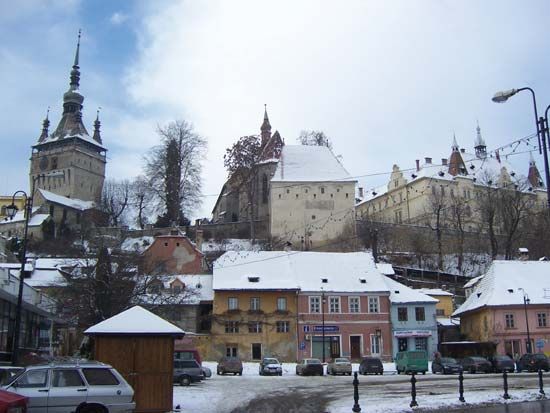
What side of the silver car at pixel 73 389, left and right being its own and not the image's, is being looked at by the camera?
left

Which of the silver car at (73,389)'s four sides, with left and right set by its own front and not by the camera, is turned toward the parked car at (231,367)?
right

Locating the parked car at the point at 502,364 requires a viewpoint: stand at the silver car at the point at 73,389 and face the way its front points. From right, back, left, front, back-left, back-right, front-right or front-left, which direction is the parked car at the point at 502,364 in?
back-right

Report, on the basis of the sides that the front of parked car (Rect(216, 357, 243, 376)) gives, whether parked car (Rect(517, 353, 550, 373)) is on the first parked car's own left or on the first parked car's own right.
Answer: on the first parked car's own right

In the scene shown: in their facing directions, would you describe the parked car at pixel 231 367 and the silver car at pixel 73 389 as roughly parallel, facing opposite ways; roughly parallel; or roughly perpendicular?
roughly perpendicular

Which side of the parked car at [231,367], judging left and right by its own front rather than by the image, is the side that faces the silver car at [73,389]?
back

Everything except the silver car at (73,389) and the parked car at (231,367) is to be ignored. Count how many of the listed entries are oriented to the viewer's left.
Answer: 1

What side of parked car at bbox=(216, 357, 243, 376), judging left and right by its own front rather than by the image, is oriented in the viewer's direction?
back

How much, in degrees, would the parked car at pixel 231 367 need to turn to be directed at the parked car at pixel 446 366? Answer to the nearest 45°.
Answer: approximately 90° to its right

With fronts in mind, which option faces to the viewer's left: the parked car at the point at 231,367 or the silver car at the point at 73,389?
the silver car
